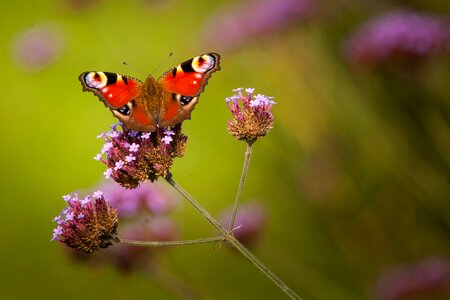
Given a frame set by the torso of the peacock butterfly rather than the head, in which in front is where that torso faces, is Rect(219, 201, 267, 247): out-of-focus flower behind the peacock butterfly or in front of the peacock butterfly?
in front

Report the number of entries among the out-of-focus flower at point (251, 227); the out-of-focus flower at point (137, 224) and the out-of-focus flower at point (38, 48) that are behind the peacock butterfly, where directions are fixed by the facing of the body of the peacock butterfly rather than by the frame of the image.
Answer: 0

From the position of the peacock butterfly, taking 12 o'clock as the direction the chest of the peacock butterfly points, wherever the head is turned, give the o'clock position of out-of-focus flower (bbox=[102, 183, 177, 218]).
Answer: The out-of-focus flower is roughly at 12 o'clock from the peacock butterfly.

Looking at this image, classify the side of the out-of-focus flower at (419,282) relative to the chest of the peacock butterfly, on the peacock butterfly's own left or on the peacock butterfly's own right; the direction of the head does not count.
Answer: on the peacock butterfly's own right

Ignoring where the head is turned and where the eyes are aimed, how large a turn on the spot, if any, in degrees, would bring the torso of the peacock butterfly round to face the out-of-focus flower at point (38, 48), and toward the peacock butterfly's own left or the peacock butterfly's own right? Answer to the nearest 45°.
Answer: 0° — it already faces it

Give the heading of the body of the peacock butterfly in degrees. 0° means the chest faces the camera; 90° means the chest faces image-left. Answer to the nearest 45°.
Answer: approximately 180°
